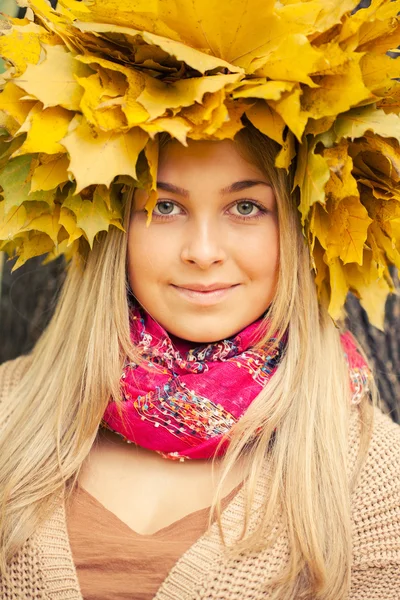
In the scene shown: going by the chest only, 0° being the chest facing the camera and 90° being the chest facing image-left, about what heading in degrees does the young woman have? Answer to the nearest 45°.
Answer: approximately 0°

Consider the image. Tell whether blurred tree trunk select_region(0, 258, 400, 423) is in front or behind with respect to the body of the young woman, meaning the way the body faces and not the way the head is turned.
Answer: behind

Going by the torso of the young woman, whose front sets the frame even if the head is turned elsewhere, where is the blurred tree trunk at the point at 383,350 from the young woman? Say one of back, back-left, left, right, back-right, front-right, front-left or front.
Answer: back-left
